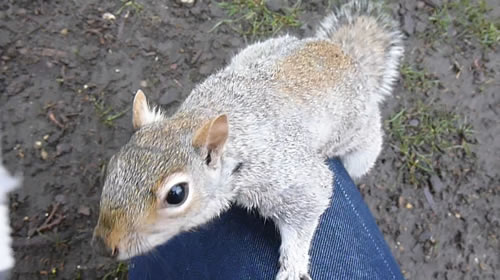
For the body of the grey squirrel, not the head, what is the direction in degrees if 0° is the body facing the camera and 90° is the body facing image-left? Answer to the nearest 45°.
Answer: approximately 45°

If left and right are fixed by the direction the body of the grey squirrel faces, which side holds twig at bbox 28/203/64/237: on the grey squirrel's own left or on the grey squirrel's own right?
on the grey squirrel's own right

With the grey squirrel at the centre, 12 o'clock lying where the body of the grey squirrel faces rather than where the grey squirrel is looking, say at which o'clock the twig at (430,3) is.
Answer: The twig is roughly at 6 o'clock from the grey squirrel.

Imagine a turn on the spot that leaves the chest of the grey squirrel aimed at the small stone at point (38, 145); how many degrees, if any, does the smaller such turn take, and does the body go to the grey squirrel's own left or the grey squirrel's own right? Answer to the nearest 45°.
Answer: approximately 90° to the grey squirrel's own right

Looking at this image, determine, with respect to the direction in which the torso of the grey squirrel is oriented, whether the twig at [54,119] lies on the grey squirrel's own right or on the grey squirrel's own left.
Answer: on the grey squirrel's own right

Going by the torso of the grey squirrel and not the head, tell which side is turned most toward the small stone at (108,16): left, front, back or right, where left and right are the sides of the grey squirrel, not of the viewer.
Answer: right

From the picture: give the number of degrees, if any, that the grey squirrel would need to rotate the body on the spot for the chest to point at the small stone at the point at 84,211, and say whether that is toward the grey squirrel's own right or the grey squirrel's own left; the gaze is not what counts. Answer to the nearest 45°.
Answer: approximately 90° to the grey squirrel's own right
